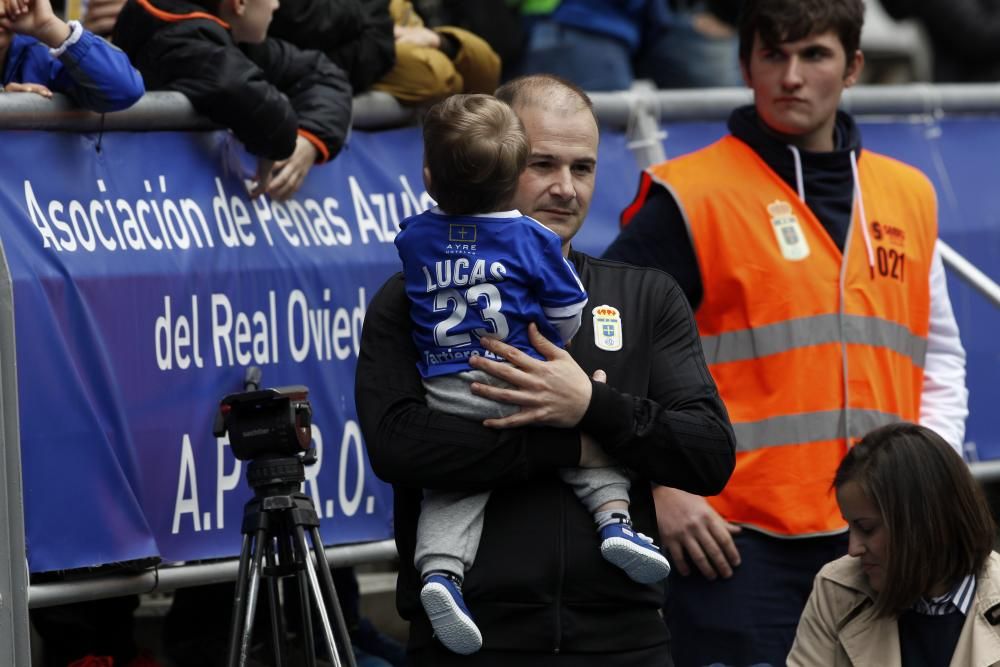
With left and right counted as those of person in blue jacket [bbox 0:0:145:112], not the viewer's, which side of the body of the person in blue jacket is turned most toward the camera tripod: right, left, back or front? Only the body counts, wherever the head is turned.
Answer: front

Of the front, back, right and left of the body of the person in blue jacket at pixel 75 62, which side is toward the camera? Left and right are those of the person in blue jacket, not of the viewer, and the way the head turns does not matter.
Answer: front

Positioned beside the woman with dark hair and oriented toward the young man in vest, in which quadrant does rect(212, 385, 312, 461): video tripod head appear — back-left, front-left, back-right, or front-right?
front-left

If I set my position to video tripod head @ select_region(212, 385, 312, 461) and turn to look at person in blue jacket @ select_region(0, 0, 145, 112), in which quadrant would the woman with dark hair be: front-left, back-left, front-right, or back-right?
back-right

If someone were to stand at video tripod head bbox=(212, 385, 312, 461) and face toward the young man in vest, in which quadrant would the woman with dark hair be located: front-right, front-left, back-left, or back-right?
front-right

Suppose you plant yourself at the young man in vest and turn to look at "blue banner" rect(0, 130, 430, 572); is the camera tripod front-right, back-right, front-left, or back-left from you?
front-left

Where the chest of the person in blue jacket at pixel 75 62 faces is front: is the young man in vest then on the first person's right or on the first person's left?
on the first person's left

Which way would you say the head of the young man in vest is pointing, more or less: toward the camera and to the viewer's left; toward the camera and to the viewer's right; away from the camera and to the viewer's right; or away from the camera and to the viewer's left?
toward the camera and to the viewer's left

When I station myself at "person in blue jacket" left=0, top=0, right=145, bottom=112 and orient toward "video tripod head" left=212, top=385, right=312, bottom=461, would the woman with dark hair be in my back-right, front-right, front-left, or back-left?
front-left

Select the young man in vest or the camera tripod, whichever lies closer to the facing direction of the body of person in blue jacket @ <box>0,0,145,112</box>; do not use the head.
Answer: the camera tripod

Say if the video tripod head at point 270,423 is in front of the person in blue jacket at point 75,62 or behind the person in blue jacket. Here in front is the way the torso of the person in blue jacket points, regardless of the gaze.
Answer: in front
